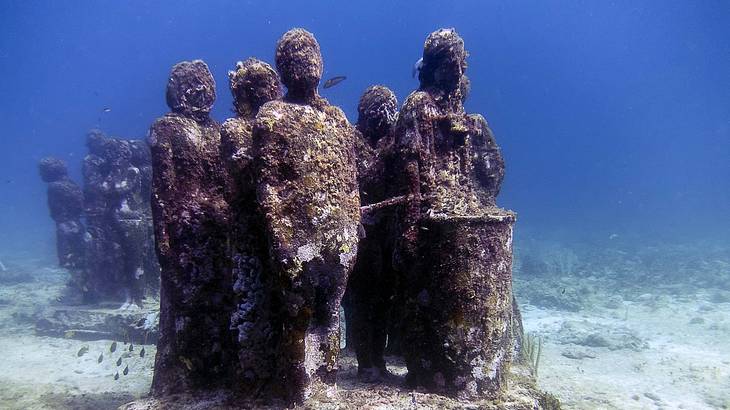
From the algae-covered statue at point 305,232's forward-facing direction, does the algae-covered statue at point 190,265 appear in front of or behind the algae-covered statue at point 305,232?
behind

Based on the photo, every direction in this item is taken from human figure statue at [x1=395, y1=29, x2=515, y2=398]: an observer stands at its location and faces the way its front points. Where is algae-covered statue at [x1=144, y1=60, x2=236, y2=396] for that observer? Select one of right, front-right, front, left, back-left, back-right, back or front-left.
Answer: back-right

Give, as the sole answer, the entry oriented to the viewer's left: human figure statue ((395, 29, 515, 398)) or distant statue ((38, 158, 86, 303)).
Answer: the distant statue

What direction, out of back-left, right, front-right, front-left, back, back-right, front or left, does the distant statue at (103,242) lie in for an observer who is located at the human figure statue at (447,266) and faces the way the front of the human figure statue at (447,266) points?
back

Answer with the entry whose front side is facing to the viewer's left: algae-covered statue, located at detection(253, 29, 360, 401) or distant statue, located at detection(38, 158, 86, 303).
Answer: the distant statue
